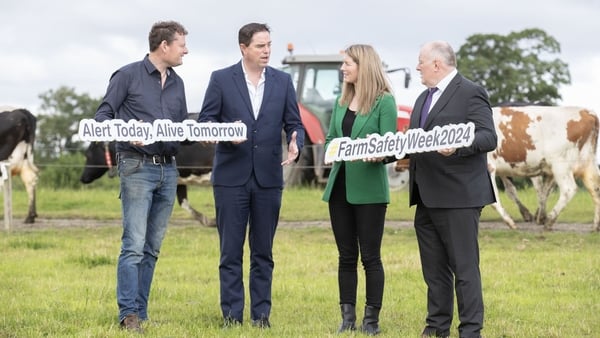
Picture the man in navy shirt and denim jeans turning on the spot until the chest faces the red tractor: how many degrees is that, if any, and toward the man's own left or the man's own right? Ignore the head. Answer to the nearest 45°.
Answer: approximately 135° to the man's own left

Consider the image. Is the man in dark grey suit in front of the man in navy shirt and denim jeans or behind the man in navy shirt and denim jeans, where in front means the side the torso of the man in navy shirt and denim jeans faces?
in front

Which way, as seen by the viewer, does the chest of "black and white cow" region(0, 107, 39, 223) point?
to the viewer's left

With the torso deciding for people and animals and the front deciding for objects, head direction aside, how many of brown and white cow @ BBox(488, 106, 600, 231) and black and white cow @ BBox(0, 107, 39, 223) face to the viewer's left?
2

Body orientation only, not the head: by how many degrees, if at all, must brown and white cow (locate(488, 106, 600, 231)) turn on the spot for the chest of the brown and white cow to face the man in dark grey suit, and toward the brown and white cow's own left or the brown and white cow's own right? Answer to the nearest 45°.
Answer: approximately 90° to the brown and white cow's own left

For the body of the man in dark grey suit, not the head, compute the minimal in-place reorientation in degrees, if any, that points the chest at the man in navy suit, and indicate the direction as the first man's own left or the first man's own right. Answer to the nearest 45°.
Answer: approximately 45° to the first man's own right

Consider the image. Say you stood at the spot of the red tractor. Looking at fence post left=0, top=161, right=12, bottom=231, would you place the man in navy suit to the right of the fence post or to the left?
left

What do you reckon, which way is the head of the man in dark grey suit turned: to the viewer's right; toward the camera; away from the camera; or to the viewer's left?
to the viewer's left

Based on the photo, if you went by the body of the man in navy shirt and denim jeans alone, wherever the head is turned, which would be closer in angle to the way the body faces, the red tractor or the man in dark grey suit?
the man in dark grey suit

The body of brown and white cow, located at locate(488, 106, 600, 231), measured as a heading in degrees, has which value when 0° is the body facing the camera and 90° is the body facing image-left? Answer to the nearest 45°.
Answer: approximately 90°
